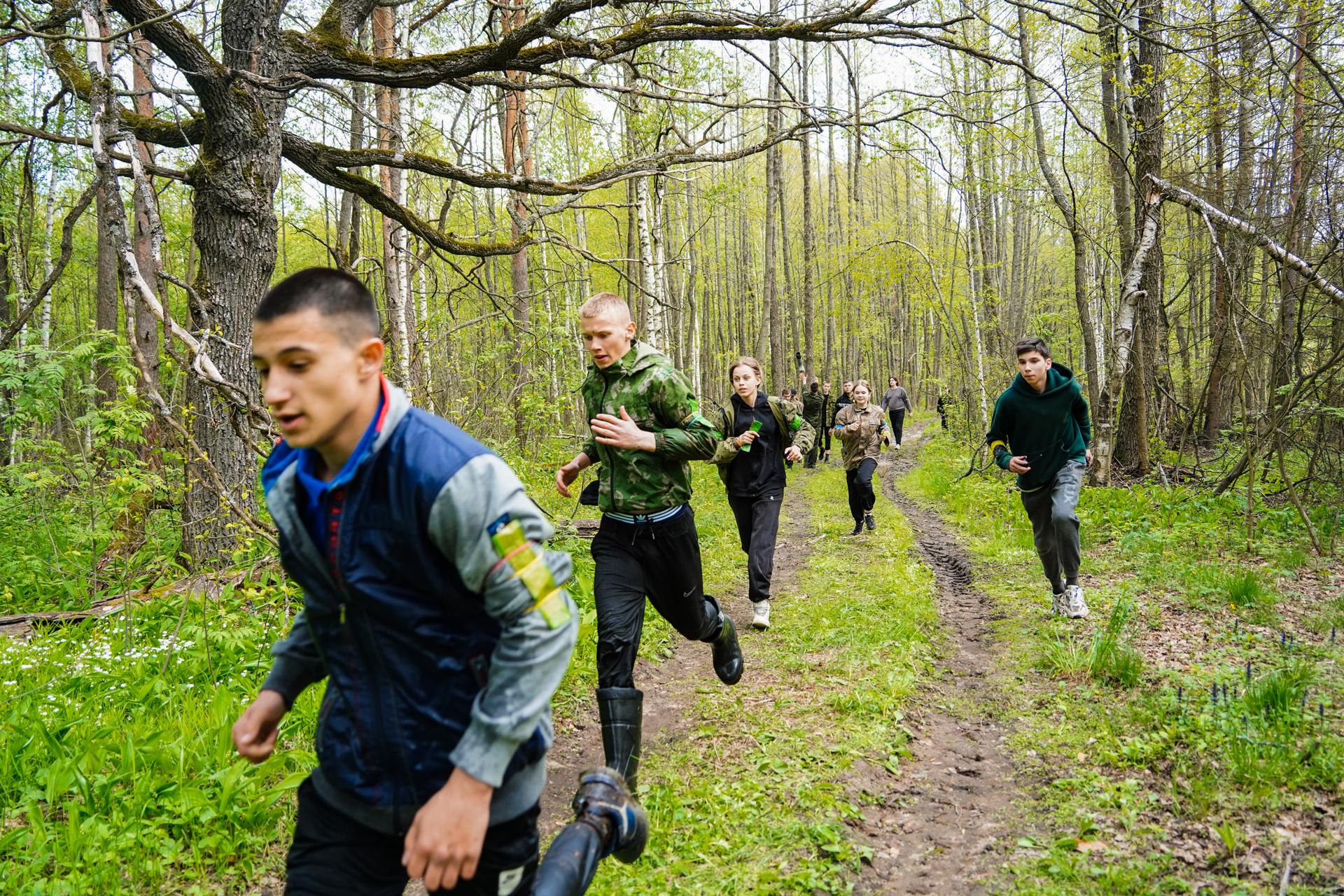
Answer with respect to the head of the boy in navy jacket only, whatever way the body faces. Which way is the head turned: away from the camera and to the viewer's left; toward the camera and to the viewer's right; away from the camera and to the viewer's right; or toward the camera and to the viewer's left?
toward the camera and to the viewer's left

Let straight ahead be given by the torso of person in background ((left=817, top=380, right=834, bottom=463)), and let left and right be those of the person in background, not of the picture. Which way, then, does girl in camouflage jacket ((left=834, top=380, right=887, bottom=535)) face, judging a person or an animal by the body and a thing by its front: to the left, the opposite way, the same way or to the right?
the same way

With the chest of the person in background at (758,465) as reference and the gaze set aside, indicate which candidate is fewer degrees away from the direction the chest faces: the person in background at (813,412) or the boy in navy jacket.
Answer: the boy in navy jacket

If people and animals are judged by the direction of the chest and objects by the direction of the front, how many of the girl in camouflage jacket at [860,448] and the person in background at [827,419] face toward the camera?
2

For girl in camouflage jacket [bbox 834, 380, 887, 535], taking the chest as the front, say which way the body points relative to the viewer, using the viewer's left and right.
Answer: facing the viewer

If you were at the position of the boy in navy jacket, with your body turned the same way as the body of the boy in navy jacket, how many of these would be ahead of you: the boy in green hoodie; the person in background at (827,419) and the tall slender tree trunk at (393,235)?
0

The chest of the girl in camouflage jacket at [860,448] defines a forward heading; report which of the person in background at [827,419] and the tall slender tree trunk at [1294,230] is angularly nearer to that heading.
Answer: the tall slender tree trunk

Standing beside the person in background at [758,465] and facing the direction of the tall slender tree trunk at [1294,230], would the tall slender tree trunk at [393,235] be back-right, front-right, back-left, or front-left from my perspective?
front-left

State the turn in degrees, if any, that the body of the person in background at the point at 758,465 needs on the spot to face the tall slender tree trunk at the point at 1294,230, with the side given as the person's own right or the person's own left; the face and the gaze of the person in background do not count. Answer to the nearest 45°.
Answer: approximately 90° to the person's own left

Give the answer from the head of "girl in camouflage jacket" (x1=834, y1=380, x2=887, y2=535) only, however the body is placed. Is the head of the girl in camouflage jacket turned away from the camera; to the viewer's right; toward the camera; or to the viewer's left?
toward the camera

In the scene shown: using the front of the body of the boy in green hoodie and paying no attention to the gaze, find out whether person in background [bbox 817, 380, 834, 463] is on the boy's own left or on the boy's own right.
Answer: on the boy's own right

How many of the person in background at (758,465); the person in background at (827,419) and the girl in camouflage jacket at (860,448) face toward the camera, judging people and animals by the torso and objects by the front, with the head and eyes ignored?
3

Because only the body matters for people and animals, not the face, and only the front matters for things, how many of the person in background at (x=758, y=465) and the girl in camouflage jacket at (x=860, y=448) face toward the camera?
2
